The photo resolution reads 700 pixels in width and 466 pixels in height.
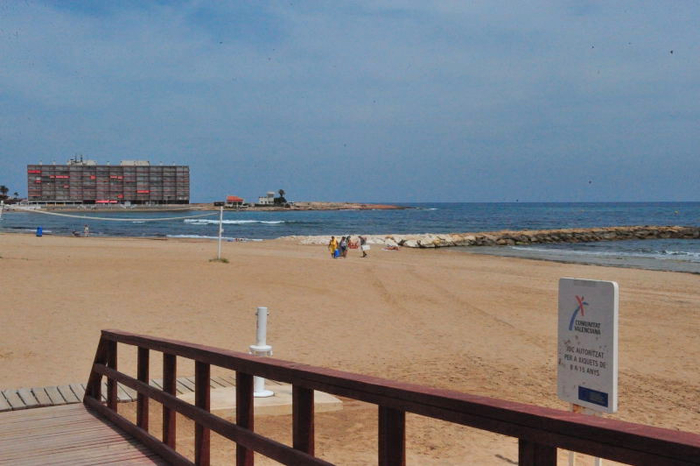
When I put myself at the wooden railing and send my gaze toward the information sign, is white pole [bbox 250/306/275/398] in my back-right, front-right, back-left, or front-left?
front-left

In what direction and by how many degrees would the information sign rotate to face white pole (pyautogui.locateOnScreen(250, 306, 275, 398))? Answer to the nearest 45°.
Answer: approximately 90° to its right

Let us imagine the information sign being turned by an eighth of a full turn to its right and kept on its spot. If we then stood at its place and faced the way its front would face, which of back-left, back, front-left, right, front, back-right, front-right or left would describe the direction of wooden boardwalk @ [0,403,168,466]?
front

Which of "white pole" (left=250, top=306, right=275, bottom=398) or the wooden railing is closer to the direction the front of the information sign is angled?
the wooden railing

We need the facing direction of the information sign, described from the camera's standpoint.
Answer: facing the viewer and to the left of the viewer
